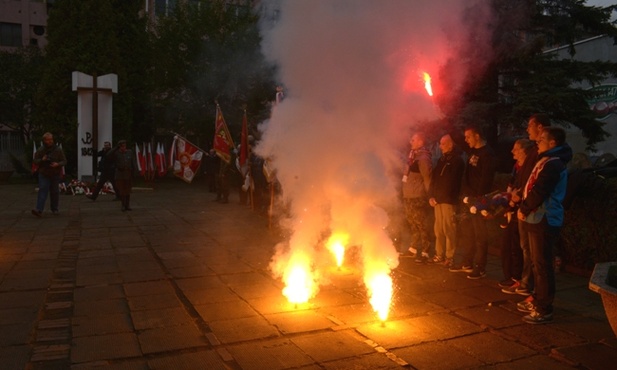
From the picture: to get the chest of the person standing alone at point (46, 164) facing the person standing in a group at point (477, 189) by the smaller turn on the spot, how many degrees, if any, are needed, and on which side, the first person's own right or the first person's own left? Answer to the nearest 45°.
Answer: approximately 45° to the first person's own left

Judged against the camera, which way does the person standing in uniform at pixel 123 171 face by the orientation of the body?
toward the camera

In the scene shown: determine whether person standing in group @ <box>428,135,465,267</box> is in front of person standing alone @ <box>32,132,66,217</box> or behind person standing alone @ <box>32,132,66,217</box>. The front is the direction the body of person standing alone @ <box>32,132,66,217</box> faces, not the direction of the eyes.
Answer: in front

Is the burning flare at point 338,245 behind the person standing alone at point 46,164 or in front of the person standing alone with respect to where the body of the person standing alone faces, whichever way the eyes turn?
in front

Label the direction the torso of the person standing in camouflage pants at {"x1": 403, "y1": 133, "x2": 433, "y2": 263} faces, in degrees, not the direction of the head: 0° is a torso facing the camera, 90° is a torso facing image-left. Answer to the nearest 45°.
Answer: approximately 45°

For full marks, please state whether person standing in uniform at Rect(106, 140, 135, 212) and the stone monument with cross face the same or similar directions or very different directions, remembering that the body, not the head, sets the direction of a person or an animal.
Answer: same or similar directions

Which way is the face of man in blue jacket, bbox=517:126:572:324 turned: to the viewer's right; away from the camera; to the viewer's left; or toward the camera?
to the viewer's left

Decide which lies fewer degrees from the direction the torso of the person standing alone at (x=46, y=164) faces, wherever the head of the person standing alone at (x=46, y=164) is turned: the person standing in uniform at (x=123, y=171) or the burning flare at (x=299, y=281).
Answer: the burning flare

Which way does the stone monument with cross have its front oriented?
toward the camera

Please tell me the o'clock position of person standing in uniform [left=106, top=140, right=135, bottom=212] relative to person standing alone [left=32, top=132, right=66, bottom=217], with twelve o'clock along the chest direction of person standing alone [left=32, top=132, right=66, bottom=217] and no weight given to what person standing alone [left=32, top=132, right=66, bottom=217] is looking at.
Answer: person standing in uniform [left=106, top=140, right=135, bottom=212] is roughly at 8 o'clock from person standing alone [left=32, top=132, right=66, bottom=217].

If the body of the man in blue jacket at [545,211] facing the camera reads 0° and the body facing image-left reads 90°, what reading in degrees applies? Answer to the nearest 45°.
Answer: approximately 90°

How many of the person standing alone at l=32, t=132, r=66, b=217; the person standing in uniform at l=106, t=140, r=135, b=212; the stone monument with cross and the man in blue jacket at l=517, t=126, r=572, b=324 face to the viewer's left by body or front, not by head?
1

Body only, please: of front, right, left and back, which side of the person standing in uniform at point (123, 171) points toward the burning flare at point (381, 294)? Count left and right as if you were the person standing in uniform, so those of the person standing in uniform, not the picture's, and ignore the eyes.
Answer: front

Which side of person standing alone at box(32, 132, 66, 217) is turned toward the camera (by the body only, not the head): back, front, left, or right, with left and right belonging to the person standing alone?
front
